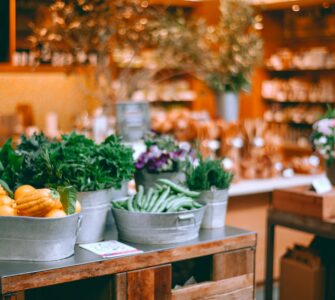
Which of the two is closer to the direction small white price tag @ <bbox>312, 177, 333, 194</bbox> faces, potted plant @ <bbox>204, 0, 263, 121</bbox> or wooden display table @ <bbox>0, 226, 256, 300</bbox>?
the wooden display table

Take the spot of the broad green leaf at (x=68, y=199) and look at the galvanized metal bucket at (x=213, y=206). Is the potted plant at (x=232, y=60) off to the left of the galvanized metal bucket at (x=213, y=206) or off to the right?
left

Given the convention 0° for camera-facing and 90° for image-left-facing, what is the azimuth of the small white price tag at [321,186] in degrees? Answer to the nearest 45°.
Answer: approximately 0°

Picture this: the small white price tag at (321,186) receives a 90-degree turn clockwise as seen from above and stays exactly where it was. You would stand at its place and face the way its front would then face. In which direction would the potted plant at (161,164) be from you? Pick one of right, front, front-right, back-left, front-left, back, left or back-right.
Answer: front-left

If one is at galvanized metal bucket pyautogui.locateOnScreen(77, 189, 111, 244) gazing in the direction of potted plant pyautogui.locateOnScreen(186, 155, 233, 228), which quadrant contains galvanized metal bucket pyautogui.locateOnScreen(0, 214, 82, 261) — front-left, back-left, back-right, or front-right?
back-right

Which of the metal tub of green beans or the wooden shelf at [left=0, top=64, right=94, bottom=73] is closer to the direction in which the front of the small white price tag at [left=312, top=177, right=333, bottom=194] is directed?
the metal tub of green beans

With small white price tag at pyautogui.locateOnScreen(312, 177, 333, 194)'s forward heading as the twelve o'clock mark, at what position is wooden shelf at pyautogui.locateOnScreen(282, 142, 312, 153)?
The wooden shelf is roughly at 6 o'clock from the small white price tag.

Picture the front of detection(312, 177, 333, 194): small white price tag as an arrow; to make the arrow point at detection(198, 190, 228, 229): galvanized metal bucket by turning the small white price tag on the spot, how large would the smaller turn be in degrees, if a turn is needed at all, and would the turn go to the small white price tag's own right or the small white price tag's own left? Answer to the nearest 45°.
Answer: approximately 45° to the small white price tag's own right
